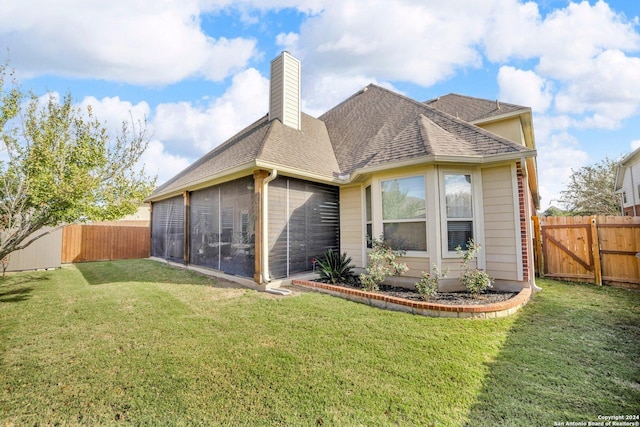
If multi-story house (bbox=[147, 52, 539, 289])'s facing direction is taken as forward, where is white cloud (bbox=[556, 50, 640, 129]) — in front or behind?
in front

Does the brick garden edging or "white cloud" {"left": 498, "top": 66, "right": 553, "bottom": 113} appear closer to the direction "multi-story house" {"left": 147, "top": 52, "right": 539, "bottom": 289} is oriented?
the white cloud

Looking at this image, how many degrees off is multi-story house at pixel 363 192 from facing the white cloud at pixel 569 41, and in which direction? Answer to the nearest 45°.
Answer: approximately 45° to its right

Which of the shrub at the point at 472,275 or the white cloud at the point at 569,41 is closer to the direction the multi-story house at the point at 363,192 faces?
the white cloud

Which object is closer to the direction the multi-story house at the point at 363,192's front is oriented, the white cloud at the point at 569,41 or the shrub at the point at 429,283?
the white cloud

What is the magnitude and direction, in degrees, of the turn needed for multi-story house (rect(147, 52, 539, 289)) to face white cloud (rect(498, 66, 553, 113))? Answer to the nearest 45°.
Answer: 0° — it already faces it

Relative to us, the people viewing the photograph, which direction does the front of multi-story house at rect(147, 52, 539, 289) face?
facing away from the viewer and to the right of the viewer

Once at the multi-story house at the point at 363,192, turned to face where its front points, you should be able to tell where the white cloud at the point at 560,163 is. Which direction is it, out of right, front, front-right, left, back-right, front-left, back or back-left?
front
